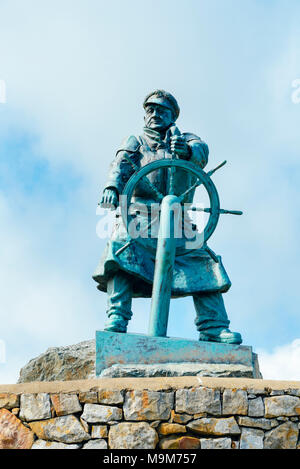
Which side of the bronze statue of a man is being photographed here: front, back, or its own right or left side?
front

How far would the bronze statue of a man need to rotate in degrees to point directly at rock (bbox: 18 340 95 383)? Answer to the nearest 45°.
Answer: approximately 135° to its right
